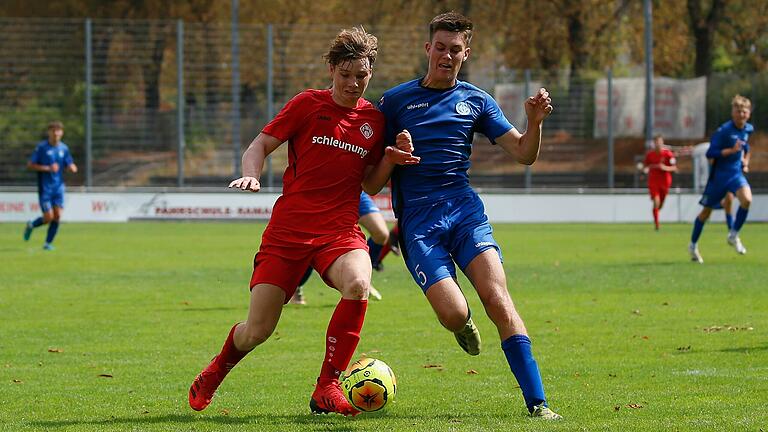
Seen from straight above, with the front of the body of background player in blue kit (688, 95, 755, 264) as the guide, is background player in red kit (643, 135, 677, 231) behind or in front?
behind

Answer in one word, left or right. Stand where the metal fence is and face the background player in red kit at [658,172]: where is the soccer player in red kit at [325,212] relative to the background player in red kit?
right

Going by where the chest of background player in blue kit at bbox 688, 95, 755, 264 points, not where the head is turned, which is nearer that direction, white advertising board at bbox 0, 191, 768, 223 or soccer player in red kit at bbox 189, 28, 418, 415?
the soccer player in red kit

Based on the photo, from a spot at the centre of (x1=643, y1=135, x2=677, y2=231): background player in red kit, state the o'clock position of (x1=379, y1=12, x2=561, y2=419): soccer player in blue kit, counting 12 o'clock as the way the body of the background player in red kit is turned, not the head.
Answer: The soccer player in blue kit is roughly at 12 o'clock from the background player in red kit.

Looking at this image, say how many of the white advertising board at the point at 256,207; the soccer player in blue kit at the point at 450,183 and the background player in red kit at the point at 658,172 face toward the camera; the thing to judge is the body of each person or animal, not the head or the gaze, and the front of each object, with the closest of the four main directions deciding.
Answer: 3

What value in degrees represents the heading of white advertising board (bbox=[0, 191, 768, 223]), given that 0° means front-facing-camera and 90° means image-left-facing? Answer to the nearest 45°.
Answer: approximately 0°

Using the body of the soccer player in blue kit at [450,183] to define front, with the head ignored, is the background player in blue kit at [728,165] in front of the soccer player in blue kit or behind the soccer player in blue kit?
behind

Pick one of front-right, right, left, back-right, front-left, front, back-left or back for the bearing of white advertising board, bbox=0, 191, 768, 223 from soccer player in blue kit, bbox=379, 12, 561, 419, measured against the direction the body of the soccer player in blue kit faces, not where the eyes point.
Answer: back

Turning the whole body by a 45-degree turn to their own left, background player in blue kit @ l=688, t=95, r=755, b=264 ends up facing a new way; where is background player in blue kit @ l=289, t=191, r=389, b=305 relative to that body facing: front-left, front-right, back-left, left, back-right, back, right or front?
back-right

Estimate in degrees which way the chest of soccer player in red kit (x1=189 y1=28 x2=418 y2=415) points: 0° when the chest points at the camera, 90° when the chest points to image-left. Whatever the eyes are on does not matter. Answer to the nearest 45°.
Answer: approximately 315°
